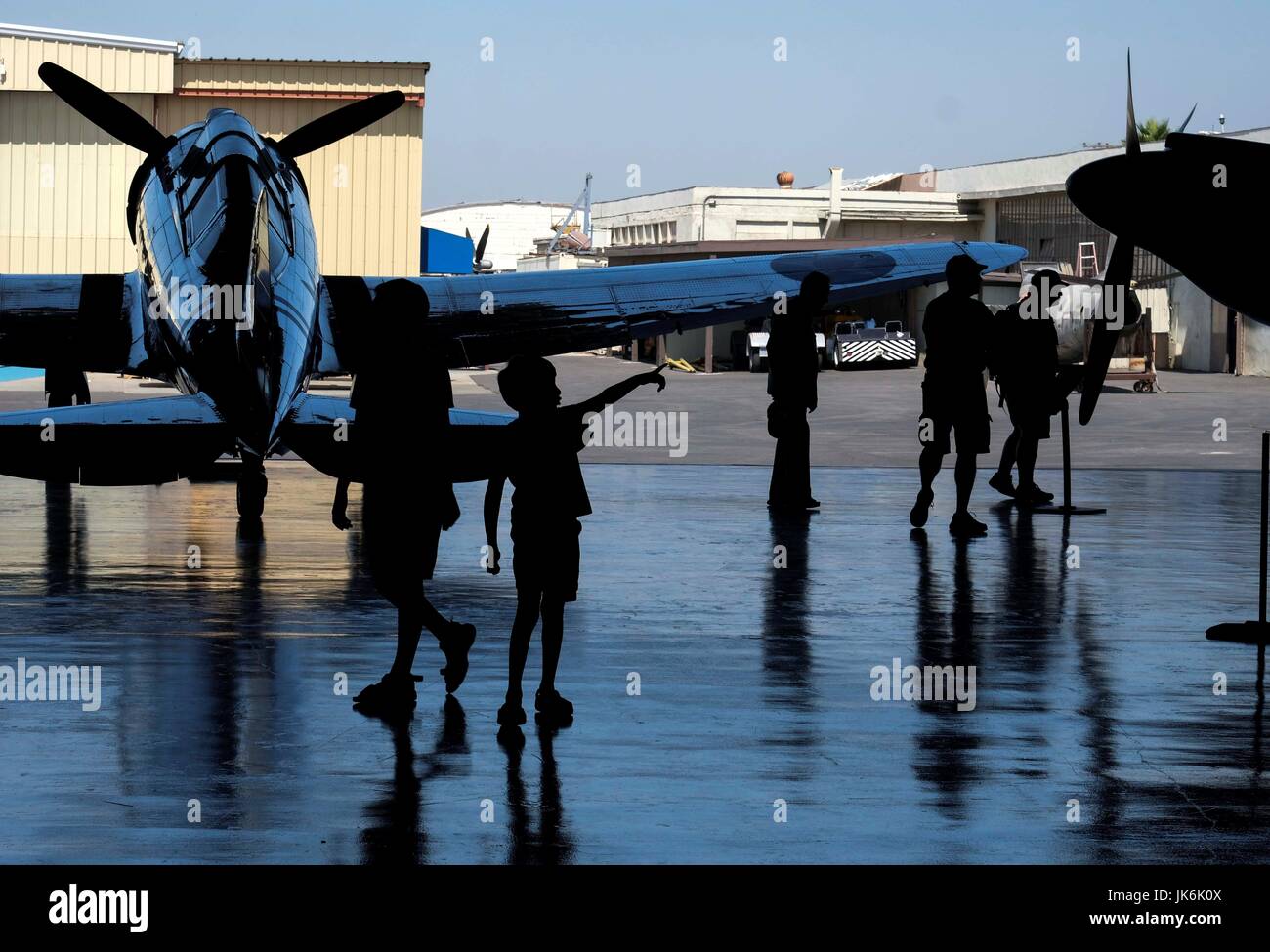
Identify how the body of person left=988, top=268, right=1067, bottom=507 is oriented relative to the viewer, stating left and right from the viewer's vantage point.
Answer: facing to the right of the viewer

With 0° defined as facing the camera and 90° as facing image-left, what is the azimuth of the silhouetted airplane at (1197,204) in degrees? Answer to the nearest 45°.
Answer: approximately 90°
